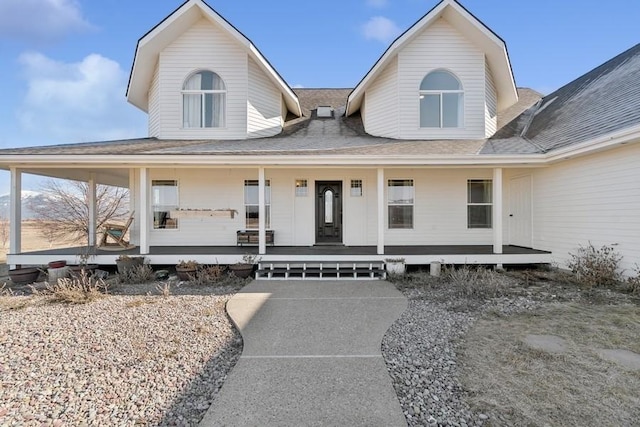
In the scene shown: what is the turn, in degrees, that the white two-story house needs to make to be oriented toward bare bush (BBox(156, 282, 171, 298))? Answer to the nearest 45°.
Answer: approximately 45° to its right

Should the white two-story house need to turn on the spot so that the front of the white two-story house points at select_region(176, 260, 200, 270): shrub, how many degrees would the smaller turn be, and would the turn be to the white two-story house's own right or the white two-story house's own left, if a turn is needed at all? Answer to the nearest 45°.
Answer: approximately 45° to the white two-story house's own right

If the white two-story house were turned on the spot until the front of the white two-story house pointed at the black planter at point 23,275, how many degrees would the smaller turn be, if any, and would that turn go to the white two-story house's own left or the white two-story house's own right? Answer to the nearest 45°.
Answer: approximately 90° to the white two-story house's own right

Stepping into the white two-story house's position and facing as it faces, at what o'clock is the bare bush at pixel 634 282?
The bare bush is roughly at 10 o'clock from the white two-story house.

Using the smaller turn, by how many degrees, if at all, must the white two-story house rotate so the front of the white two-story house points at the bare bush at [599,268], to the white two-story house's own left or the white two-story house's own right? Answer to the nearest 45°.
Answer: approximately 45° to the white two-story house's own left

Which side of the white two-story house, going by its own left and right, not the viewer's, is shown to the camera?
front

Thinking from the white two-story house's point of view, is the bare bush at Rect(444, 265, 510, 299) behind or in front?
in front

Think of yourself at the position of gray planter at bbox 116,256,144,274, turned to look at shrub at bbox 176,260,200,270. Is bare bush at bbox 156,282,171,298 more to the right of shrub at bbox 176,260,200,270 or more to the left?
right

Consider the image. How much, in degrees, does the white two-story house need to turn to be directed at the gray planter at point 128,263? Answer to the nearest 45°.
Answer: approximately 90° to its right
